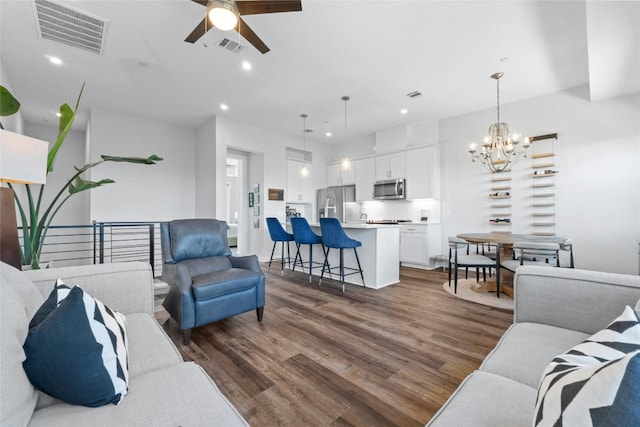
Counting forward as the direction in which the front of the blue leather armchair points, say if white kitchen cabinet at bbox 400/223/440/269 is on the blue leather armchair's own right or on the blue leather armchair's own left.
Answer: on the blue leather armchair's own left

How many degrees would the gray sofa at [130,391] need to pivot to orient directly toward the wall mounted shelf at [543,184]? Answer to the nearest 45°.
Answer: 0° — it already faces it

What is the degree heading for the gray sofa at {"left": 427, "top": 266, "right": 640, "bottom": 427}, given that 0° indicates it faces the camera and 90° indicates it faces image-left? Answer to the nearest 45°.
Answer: approximately 90°

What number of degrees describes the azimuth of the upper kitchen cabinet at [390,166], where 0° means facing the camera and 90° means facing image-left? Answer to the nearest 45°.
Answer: approximately 45°

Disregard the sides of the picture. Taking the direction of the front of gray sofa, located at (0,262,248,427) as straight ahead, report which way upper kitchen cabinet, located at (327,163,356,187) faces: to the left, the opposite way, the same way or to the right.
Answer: to the right

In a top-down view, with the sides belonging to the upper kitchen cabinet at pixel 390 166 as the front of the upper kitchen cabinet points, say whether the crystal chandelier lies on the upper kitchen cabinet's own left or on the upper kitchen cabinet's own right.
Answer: on the upper kitchen cabinet's own left

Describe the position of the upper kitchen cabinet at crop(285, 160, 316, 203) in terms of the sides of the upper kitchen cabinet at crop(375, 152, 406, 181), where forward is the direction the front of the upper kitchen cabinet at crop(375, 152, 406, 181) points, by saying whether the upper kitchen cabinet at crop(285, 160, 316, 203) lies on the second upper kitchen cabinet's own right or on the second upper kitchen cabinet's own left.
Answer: on the second upper kitchen cabinet's own right

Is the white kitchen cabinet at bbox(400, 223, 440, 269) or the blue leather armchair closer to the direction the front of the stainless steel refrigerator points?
the blue leather armchair

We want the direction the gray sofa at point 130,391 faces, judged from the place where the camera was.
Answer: facing to the right of the viewer
